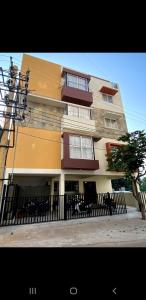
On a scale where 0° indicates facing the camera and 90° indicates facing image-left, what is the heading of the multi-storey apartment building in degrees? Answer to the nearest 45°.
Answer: approximately 315°

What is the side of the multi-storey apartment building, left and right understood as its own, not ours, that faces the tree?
front

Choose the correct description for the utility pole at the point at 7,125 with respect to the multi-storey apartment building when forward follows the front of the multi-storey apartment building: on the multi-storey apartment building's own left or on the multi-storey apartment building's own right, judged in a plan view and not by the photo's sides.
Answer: on the multi-storey apartment building's own right
